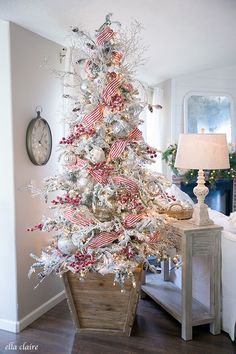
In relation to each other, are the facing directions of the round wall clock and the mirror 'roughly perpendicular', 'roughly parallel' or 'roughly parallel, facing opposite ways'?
roughly perpendicular

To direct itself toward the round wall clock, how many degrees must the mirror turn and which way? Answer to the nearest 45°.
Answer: approximately 45° to its right

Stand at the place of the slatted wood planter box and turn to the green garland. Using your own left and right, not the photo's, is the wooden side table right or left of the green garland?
right

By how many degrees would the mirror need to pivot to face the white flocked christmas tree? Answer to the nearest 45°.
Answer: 0° — it already faces it

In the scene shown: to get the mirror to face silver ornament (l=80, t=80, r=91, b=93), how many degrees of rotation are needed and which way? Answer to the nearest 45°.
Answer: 0° — it already faces it

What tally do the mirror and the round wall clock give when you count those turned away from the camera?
0

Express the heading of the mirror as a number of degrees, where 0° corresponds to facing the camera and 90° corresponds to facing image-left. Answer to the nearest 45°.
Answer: approximately 0°

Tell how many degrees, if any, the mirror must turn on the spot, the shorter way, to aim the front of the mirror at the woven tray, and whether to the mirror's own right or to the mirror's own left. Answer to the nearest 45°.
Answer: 0° — it already faces it
